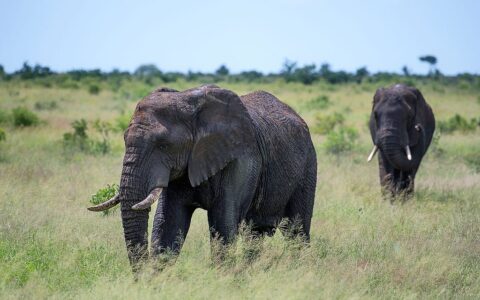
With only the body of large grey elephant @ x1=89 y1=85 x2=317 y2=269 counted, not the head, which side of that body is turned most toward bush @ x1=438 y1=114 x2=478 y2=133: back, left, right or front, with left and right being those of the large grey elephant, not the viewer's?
back

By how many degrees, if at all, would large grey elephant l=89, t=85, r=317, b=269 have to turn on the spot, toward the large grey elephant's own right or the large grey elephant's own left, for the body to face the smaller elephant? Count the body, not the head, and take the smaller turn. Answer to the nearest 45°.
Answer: approximately 180°

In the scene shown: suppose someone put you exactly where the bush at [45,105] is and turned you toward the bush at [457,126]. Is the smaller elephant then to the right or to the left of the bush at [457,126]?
right

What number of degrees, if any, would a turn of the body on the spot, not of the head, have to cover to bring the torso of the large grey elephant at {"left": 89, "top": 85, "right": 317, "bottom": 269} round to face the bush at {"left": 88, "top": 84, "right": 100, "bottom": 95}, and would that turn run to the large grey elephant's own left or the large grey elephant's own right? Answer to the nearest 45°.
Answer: approximately 135° to the large grey elephant's own right

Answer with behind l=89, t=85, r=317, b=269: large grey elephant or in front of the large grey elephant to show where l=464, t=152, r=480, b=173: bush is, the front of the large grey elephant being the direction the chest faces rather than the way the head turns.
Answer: behind

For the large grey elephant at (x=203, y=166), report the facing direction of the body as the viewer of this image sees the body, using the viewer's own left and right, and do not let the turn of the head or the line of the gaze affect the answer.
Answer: facing the viewer and to the left of the viewer

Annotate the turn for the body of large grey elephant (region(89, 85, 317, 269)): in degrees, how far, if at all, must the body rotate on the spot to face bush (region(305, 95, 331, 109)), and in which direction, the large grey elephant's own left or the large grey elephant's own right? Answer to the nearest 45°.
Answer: approximately 135° to the large grey elephant's own right

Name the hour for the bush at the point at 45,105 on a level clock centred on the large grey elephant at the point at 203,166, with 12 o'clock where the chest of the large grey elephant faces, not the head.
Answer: The bush is roughly at 4 o'clock from the large grey elephant.
